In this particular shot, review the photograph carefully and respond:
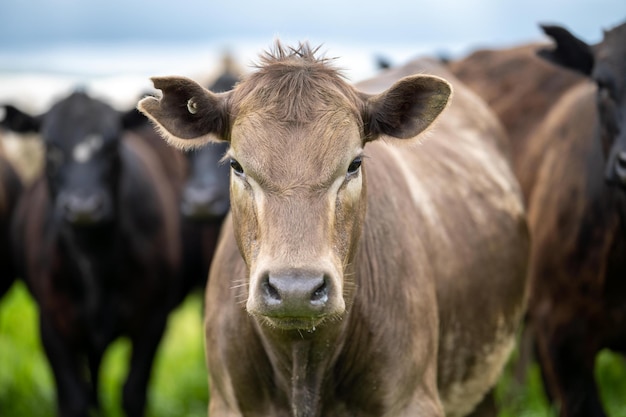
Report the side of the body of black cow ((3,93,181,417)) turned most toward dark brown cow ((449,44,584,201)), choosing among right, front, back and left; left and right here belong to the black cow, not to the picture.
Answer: left

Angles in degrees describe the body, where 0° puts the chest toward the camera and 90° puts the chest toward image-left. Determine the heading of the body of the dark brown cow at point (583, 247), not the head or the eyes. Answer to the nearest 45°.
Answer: approximately 0°

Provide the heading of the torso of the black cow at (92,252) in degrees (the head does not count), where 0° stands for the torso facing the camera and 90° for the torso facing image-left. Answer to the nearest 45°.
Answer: approximately 0°

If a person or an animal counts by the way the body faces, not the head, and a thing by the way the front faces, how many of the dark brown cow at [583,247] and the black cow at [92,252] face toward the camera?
2

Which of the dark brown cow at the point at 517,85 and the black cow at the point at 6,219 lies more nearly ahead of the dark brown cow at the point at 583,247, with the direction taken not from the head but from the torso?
the black cow

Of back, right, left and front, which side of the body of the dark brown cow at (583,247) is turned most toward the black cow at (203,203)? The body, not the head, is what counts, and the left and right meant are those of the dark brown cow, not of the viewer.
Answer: right

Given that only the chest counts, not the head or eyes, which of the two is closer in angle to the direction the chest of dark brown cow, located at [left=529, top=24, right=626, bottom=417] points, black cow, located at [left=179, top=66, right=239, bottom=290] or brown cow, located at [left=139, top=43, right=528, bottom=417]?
the brown cow
